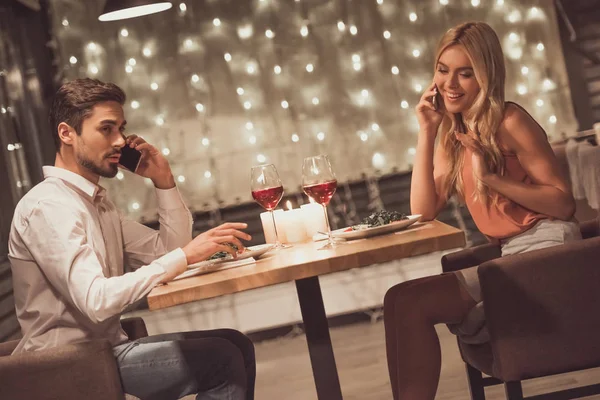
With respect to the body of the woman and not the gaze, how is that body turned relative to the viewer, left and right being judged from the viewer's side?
facing the viewer and to the left of the viewer

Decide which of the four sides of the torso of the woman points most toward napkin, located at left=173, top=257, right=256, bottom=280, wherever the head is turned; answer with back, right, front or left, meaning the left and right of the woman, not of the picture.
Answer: front

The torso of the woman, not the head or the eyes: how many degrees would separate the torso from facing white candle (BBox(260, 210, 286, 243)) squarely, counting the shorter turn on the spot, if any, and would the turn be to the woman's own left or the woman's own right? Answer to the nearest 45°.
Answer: approximately 45° to the woman's own right

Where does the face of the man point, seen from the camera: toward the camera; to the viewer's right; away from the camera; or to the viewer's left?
to the viewer's right

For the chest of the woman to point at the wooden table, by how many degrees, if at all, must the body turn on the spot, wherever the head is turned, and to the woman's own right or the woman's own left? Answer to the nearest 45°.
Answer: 0° — they already face it

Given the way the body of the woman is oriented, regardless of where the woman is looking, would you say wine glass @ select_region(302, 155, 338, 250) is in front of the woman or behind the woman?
in front
